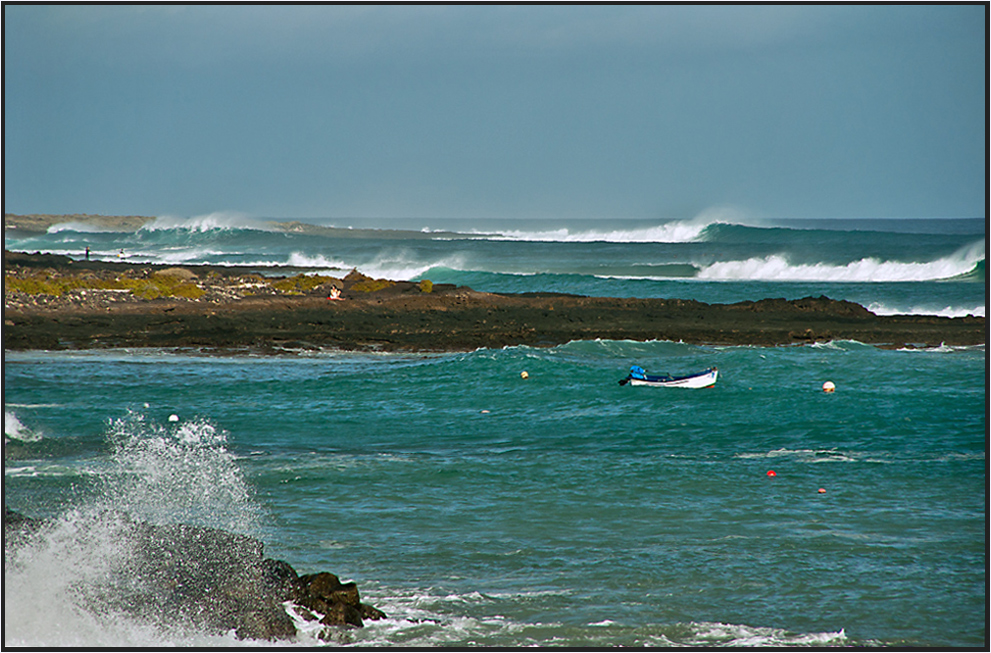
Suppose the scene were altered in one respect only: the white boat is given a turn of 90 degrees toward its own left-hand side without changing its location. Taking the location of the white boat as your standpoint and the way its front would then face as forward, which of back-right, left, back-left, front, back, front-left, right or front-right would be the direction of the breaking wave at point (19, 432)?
back-left

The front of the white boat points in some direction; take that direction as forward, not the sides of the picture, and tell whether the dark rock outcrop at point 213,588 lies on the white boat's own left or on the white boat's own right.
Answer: on the white boat's own right

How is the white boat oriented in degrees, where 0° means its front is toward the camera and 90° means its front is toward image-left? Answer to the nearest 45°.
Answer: approximately 270°

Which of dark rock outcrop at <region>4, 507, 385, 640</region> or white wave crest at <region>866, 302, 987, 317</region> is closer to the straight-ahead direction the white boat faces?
the white wave crest

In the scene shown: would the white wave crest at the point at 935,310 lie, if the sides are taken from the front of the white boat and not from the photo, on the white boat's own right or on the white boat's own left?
on the white boat's own left

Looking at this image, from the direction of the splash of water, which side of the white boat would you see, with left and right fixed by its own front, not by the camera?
right
